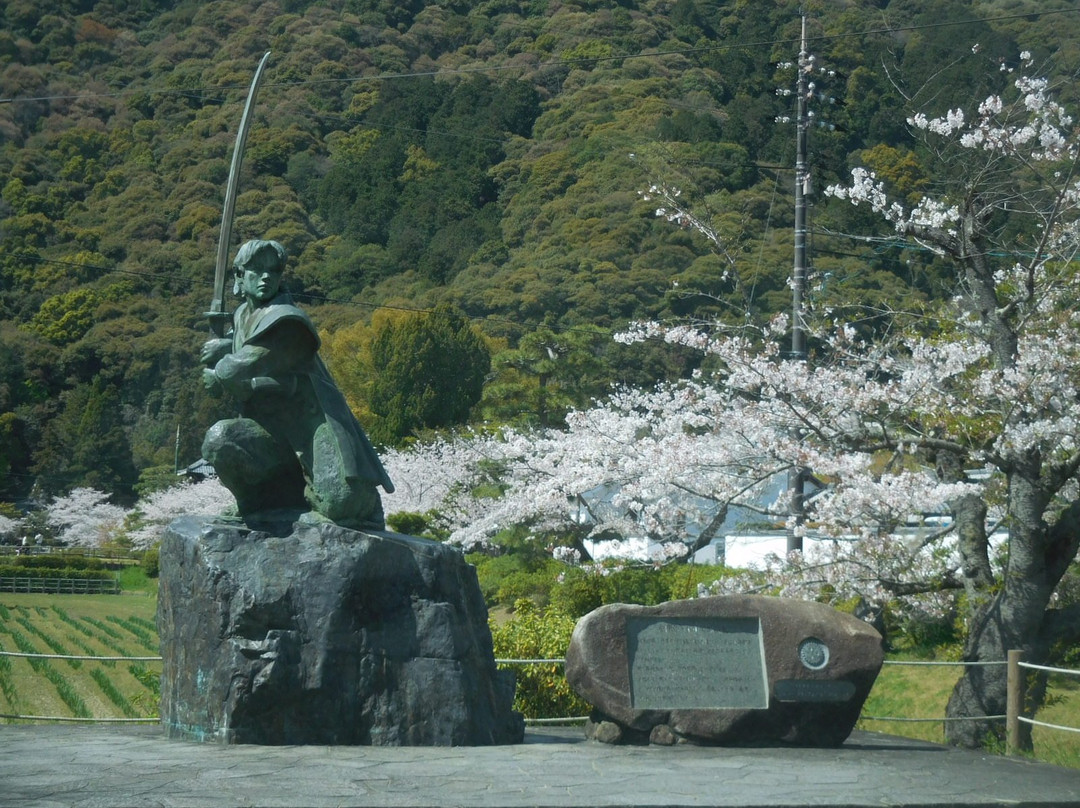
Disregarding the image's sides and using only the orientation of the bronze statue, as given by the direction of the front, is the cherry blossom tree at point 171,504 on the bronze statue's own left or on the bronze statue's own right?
on the bronze statue's own right

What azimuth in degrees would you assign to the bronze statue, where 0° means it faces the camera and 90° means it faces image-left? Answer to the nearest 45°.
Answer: approximately 45°

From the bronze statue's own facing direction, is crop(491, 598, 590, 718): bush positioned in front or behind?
behind

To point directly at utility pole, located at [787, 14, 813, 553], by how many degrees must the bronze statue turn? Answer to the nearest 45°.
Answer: approximately 180°

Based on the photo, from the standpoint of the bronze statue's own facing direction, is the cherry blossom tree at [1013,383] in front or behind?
behind

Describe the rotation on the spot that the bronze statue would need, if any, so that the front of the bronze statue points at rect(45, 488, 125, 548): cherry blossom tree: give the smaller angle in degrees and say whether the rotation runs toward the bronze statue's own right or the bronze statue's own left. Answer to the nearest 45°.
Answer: approximately 135° to the bronze statue's own right

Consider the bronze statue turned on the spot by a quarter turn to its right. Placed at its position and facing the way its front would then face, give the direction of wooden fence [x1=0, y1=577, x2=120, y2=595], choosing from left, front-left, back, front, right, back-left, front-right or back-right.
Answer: front-right

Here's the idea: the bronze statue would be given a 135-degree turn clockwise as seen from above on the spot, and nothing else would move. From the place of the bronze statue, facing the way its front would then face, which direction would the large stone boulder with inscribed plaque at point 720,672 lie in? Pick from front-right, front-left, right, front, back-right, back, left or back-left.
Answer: right
